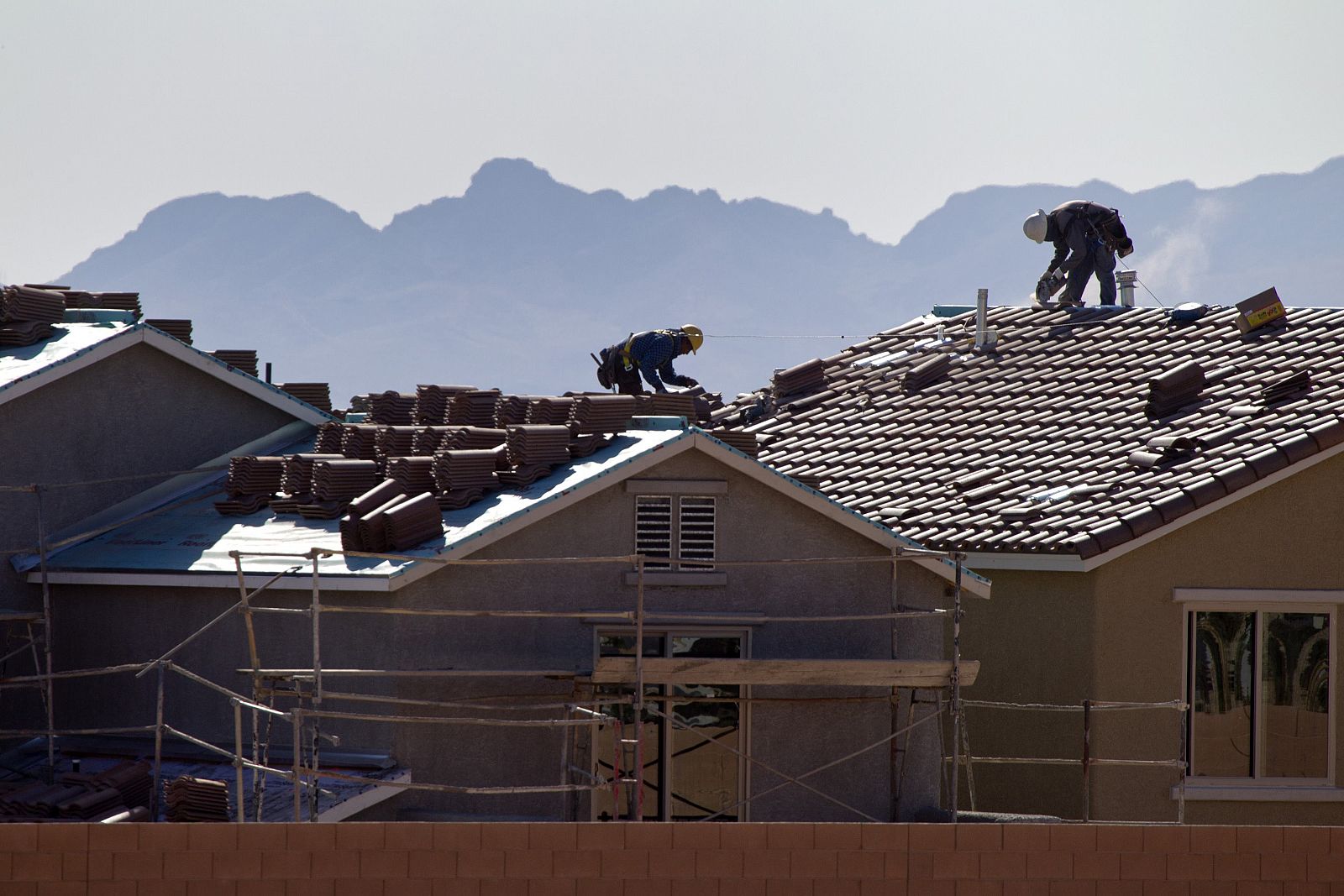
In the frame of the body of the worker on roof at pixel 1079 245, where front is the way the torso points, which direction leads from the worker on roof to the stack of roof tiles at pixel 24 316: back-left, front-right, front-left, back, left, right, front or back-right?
front-left

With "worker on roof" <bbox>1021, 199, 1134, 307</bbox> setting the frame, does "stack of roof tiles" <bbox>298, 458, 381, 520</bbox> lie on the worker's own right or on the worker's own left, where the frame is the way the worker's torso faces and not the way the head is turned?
on the worker's own left

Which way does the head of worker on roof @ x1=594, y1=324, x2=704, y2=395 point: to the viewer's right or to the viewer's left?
to the viewer's right

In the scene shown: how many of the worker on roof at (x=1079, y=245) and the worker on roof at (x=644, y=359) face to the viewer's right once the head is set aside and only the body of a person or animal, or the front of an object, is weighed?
1

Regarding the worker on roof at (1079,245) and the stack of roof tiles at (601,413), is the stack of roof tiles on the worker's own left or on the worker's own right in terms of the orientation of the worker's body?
on the worker's own left

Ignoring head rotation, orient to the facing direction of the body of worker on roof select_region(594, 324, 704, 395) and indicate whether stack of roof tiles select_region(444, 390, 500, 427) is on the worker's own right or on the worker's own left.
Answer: on the worker's own right

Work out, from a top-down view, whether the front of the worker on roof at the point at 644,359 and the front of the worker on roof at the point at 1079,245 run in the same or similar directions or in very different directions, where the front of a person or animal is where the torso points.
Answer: very different directions

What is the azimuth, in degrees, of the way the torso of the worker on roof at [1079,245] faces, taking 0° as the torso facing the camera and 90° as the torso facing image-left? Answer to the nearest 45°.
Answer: approximately 90°

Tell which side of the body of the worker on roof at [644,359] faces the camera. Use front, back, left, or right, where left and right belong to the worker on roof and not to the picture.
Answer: right

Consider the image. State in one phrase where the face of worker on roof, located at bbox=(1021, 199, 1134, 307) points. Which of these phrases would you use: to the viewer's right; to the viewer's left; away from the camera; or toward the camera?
to the viewer's left
